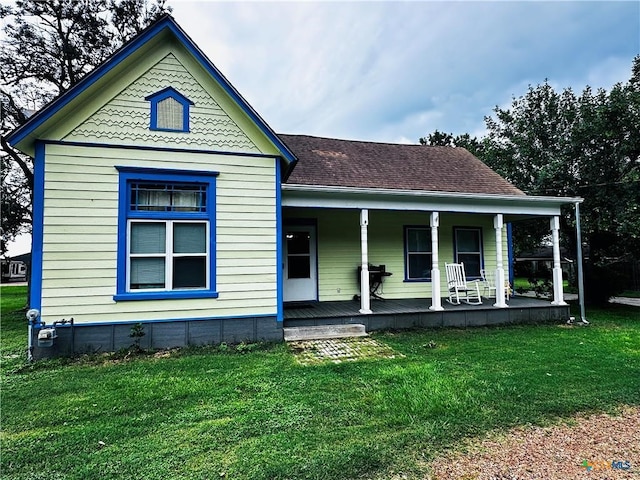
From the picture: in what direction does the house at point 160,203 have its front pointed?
toward the camera

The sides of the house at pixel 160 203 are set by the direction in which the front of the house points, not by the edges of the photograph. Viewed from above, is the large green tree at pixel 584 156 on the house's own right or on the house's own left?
on the house's own left

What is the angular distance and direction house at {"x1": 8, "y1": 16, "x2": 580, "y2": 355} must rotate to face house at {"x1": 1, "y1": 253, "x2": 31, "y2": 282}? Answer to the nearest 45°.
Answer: approximately 135° to its right

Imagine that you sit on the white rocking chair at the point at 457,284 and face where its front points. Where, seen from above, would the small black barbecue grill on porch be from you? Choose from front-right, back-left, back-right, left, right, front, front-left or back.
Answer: back-right

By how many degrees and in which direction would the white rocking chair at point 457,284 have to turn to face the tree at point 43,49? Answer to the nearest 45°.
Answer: approximately 135° to its right

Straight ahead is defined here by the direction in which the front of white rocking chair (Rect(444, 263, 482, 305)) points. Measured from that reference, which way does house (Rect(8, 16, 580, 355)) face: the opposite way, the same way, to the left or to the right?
the same way

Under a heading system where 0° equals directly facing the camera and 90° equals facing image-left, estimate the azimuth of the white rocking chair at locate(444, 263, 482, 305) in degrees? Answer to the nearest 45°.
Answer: approximately 315°

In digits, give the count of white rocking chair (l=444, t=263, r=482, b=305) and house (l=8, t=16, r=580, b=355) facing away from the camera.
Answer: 0

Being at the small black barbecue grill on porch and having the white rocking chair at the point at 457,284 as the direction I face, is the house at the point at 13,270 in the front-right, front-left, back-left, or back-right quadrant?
back-left

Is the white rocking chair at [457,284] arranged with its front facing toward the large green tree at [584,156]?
no
